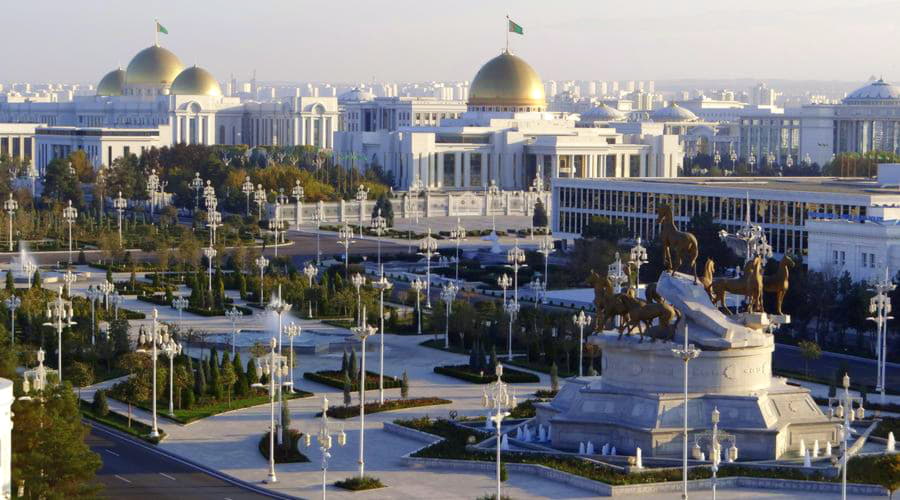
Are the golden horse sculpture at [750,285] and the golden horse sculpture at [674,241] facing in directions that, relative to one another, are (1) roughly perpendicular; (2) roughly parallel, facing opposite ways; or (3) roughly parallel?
roughly parallel, facing opposite ways

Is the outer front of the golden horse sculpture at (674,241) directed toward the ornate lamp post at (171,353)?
yes

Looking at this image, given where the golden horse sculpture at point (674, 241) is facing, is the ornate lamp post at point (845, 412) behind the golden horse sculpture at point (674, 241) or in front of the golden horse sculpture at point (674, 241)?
behind

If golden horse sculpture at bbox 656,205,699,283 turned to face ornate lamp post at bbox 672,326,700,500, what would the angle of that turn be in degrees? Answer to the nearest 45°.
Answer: approximately 90° to its left

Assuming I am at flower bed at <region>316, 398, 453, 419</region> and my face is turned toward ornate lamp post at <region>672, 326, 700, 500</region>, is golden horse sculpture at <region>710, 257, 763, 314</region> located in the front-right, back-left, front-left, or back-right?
front-left

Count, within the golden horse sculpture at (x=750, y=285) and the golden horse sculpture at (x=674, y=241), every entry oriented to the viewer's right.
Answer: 1

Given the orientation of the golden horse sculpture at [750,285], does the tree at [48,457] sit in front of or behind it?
behind

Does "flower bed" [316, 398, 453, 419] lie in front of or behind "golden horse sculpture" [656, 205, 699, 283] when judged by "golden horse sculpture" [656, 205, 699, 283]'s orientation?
in front

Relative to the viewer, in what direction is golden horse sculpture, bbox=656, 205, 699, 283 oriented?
to the viewer's left

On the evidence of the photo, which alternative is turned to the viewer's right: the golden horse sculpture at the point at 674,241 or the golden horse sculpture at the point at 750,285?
the golden horse sculpture at the point at 750,285

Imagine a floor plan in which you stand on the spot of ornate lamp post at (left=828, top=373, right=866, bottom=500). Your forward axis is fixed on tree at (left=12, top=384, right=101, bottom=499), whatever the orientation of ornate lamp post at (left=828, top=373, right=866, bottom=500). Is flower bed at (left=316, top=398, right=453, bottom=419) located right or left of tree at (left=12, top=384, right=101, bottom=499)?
right

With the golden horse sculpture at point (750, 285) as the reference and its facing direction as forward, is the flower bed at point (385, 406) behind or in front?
behind

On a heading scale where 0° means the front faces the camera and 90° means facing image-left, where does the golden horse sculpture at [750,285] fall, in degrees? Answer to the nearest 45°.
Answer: approximately 270°
